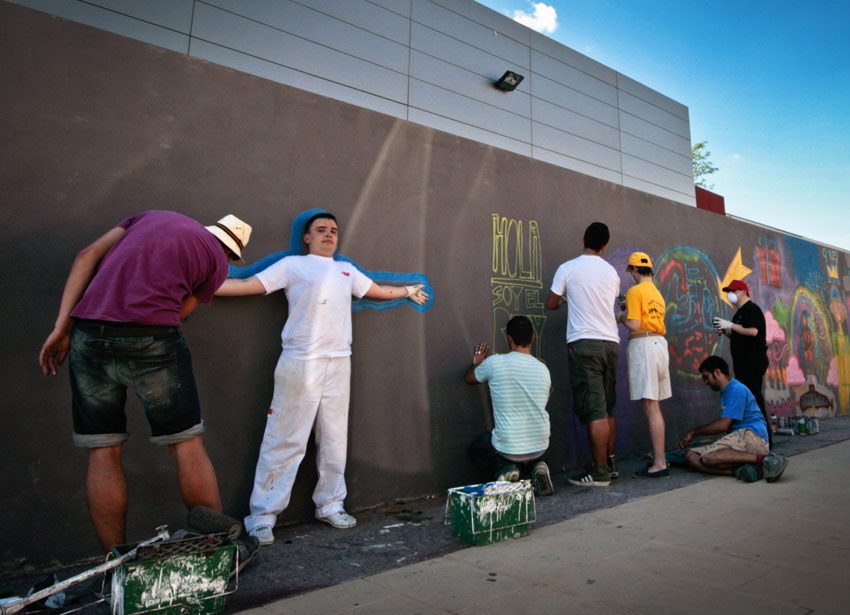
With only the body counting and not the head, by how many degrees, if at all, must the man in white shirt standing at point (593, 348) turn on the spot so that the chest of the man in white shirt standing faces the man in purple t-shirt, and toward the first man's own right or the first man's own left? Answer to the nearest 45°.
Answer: approximately 90° to the first man's own left

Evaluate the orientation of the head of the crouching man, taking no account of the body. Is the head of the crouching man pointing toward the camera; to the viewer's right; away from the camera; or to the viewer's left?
away from the camera

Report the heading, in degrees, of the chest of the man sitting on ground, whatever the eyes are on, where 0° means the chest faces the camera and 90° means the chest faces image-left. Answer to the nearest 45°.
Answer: approximately 90°

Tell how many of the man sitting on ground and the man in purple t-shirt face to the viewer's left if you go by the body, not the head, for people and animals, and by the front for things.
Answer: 1

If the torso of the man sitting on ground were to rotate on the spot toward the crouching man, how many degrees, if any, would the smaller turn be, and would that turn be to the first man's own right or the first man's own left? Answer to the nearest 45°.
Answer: approximately 45° to the first man's own left

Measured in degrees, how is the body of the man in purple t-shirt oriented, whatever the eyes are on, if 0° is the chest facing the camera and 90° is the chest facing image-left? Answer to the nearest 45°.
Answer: approximately 225°

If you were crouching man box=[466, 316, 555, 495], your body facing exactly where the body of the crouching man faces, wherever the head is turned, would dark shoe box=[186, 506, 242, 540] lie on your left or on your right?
on your left

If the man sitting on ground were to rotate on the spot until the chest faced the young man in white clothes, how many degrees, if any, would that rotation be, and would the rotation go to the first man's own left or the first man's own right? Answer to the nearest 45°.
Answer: approximately 45° to the first man's own left

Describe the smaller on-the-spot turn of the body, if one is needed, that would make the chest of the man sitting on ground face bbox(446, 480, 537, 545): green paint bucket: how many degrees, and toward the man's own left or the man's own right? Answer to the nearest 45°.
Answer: approximately 45° to the man's own left

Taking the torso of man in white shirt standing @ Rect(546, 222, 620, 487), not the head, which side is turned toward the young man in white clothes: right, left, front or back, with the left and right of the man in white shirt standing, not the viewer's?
left

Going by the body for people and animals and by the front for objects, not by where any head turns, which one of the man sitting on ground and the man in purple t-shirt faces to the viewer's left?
the man sitting on ground
